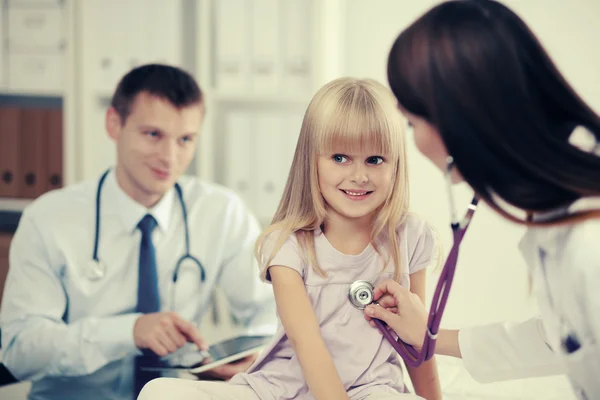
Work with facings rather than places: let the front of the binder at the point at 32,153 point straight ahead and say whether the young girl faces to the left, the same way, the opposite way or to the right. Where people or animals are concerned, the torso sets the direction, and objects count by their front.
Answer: the same way

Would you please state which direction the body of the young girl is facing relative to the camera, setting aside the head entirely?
toward the camera

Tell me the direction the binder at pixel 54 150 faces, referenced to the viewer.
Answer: facing the viewer

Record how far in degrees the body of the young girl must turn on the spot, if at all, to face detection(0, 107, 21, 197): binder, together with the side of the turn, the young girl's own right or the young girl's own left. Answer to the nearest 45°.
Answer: approximately 135° to the young girl's own right

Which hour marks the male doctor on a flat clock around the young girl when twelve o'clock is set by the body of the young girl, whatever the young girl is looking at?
The male doctor is roughly at 5 o'clock from the young girl.

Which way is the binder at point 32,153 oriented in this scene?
toward the camera

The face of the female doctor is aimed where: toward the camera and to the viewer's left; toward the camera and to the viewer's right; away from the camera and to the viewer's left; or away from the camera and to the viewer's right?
away from the camera and to the viewer's left

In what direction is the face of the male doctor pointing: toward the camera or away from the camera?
toward the camera

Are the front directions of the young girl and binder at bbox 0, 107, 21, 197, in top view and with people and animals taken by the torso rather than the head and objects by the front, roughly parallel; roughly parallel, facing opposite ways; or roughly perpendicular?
roughly parallel

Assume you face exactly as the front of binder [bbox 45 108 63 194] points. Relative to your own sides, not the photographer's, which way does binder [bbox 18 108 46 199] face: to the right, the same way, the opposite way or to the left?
the same way
